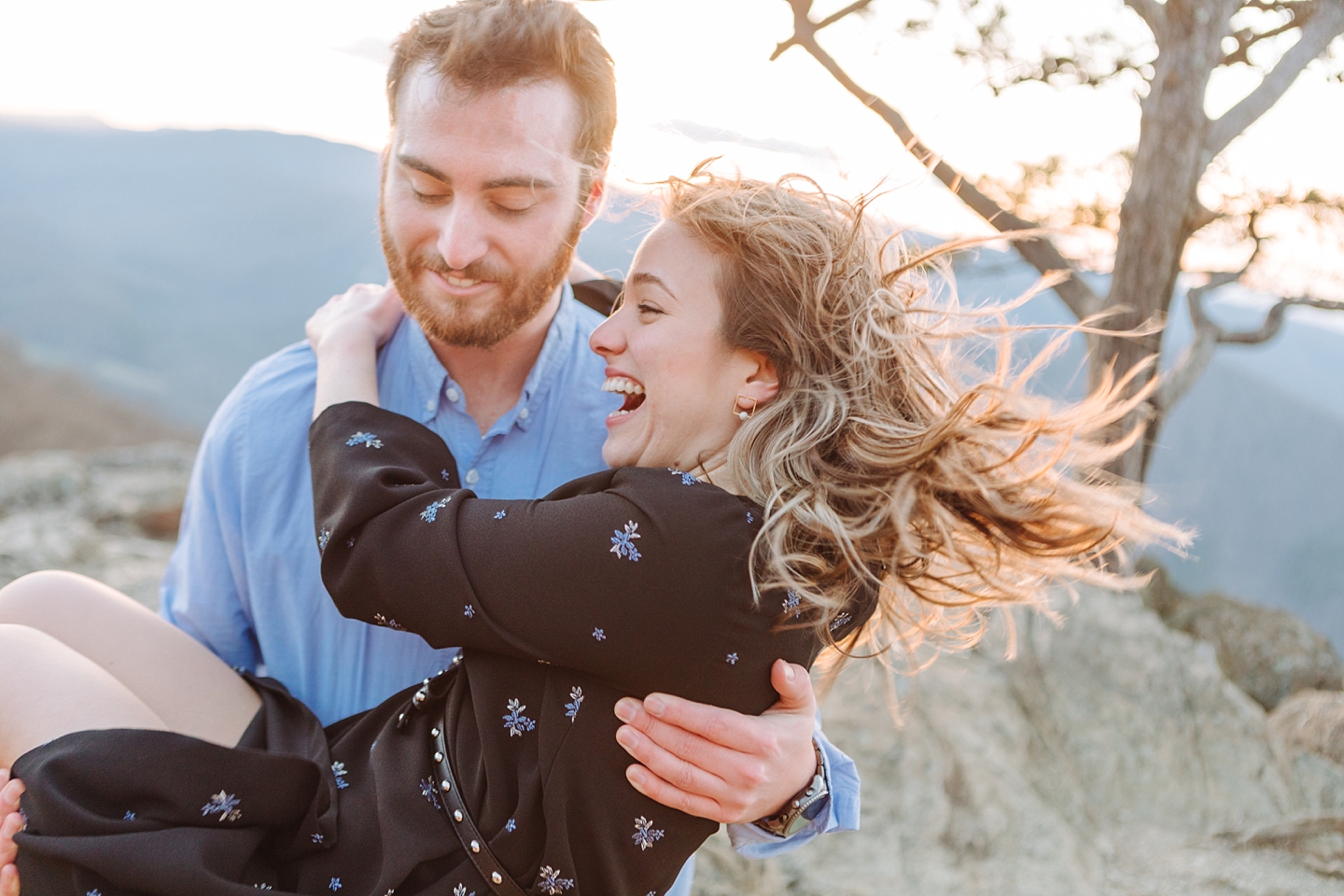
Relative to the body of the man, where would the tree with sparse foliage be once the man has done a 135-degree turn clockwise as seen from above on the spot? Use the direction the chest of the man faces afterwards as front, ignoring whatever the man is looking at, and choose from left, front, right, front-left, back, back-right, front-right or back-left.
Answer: right

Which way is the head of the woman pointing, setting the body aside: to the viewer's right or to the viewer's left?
to the viewer's left

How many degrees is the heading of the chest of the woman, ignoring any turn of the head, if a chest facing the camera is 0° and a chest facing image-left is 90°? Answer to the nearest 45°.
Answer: approximately 90°

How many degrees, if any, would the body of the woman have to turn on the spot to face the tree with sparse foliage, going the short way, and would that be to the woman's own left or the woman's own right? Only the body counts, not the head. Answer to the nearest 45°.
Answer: approximately 135° to the woman's own right

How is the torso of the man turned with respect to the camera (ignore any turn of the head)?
toward the camera
